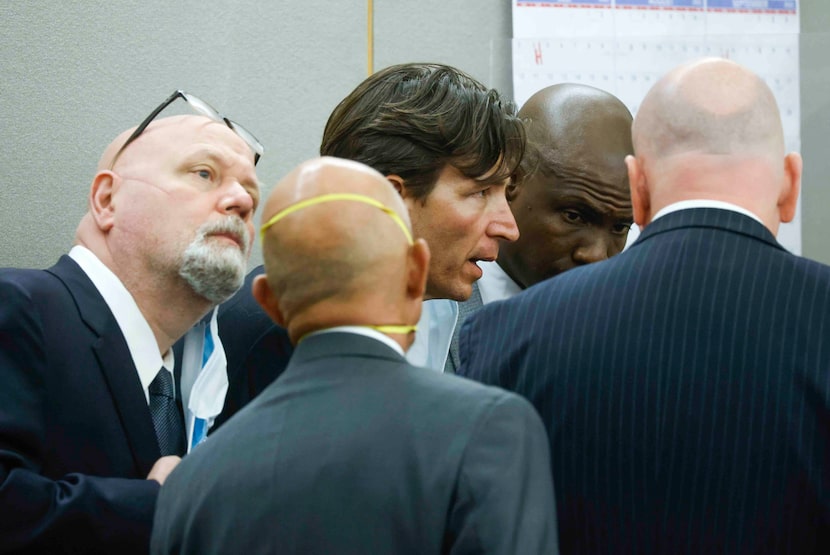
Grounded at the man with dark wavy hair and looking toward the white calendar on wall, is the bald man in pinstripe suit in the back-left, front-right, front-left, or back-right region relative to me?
back-right

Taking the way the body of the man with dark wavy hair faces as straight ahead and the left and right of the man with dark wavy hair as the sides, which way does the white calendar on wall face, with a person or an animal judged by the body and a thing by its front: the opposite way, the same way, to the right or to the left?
to the right

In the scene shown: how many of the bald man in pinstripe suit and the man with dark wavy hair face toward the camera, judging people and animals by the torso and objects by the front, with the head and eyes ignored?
0

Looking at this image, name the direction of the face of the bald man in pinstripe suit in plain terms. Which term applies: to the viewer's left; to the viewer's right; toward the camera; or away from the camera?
away from the camera

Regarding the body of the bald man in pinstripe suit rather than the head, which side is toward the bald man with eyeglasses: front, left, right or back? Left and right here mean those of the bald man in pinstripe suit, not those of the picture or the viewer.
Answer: left

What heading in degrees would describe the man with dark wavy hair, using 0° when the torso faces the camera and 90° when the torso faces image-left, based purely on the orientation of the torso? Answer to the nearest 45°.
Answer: approximately 270°

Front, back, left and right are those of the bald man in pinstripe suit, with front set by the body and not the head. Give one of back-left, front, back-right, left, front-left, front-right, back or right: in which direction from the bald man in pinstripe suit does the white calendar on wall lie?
front

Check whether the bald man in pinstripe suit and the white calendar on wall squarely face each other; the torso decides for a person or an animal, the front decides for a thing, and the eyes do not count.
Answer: yes

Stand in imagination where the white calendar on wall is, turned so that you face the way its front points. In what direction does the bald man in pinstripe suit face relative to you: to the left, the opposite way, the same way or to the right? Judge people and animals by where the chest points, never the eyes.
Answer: the opposite way

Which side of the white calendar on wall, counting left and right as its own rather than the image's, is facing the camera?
front

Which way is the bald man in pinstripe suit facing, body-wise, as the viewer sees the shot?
away from the camera

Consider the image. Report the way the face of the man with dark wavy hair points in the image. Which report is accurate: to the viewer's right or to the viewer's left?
to the viewer's right
